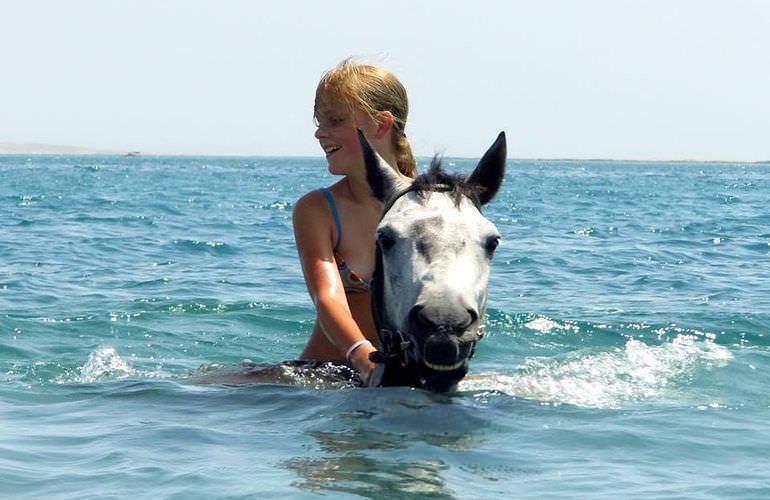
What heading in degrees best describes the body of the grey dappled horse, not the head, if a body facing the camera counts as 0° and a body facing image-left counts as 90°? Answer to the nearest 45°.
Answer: approximately 315°
